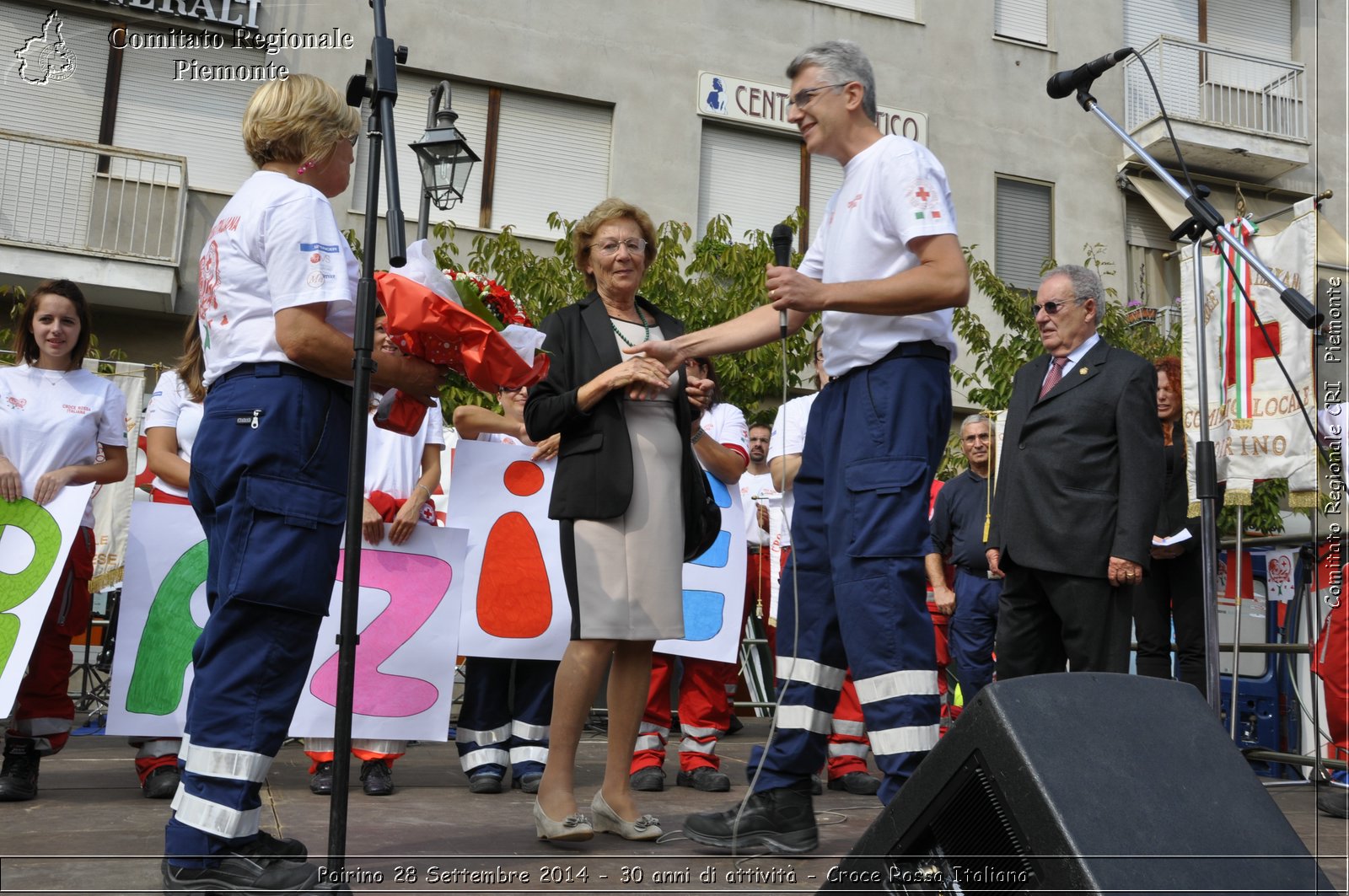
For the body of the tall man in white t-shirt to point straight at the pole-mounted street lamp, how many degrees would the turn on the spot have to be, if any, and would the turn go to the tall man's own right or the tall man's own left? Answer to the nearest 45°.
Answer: approximately 45° to the tall man's own right

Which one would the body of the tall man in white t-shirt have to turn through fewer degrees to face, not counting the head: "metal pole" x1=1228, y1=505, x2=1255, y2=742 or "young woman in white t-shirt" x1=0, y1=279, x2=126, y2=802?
the young woman in white t-shirt

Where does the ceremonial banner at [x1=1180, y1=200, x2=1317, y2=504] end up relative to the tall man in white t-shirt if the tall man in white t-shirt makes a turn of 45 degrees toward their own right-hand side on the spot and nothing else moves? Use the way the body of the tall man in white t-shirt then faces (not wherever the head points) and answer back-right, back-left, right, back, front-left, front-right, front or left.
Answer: right

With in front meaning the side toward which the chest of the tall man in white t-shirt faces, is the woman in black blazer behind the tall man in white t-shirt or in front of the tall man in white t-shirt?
in front

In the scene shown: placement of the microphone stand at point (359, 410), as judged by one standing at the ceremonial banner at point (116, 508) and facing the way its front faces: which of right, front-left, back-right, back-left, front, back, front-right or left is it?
front

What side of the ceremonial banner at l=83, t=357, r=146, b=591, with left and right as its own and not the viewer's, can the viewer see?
front

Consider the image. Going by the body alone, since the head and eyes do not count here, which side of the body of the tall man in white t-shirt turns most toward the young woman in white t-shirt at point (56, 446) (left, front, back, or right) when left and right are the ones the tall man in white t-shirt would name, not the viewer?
front

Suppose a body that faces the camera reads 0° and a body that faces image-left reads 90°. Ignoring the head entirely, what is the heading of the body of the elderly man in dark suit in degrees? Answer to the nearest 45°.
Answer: approximately 45°

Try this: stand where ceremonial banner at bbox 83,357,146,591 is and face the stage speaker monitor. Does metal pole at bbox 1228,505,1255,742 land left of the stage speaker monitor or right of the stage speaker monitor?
left

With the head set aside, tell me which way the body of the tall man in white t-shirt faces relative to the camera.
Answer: to the viewer's left

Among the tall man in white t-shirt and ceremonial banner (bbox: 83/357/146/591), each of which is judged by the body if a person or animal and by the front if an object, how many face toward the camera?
1

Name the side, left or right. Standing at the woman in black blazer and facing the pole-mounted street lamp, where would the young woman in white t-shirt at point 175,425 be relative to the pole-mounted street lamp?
left
